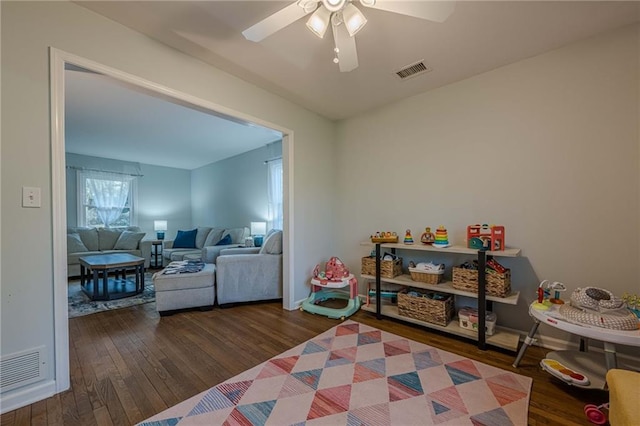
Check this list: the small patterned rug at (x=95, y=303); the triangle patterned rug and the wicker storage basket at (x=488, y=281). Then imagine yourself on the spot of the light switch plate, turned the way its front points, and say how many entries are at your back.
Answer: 1

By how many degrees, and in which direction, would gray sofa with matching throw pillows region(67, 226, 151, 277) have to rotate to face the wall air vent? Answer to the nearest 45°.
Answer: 0° — it already faces it

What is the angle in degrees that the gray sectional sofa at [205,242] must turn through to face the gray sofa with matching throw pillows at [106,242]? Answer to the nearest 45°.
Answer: approximately 45° to its right

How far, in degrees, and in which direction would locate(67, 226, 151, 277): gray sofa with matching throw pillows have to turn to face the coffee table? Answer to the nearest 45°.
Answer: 0° — it already faces it

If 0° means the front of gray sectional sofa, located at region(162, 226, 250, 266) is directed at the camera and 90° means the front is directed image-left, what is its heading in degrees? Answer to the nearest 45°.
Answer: approximately 45°

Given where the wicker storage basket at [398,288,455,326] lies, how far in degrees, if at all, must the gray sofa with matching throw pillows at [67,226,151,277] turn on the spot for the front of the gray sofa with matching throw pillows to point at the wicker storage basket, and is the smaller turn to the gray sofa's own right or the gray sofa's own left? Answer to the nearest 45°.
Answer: approximately 45° to the gray sofa's own left

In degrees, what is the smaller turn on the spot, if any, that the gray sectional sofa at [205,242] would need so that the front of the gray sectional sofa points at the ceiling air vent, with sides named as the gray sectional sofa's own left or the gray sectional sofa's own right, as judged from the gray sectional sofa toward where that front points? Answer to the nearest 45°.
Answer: approximately 90° to the gray sectional sofa's own left

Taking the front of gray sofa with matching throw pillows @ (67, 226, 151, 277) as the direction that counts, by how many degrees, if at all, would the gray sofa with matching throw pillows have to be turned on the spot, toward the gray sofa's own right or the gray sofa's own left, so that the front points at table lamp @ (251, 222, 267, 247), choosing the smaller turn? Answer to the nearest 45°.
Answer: approximately 45° to the gray sofa's own left
